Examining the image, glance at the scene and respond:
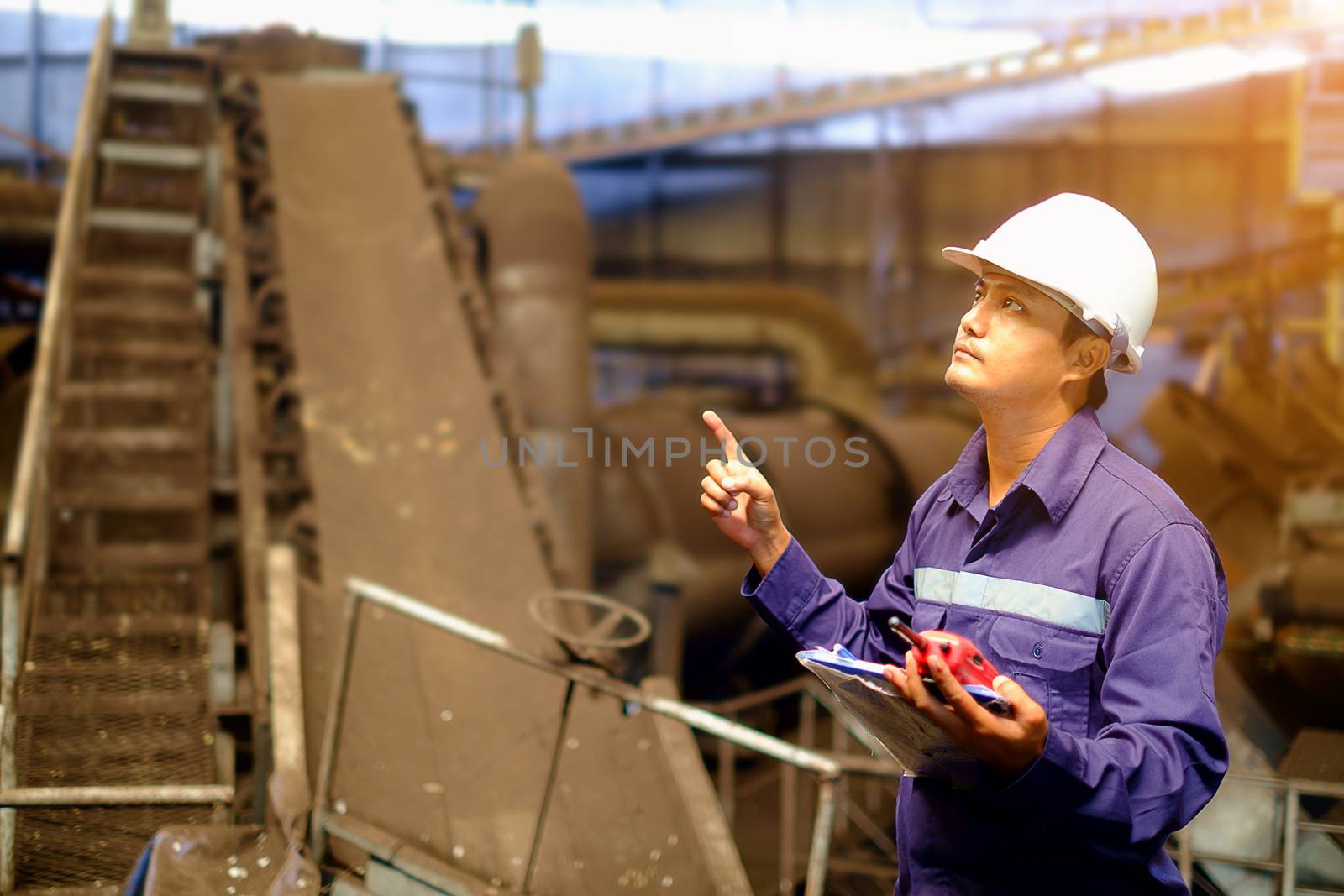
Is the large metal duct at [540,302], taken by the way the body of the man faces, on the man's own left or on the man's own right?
on the man's own right

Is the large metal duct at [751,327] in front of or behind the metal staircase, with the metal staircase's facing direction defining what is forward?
behind

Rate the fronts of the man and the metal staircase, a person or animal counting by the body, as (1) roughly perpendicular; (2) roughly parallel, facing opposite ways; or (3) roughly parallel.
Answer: roughly perpendicular

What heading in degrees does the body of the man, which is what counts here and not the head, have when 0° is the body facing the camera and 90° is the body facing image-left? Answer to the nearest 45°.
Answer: approximately 45°

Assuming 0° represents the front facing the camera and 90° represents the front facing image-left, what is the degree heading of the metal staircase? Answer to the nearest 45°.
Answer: approximately 0°

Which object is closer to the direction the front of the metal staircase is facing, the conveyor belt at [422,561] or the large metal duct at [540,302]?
the conveyor belt
